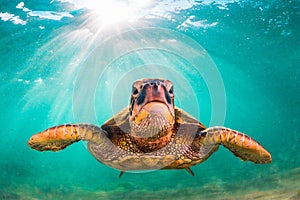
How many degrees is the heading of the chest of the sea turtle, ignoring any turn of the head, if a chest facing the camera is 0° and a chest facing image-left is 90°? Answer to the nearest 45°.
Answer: approximately 0°
